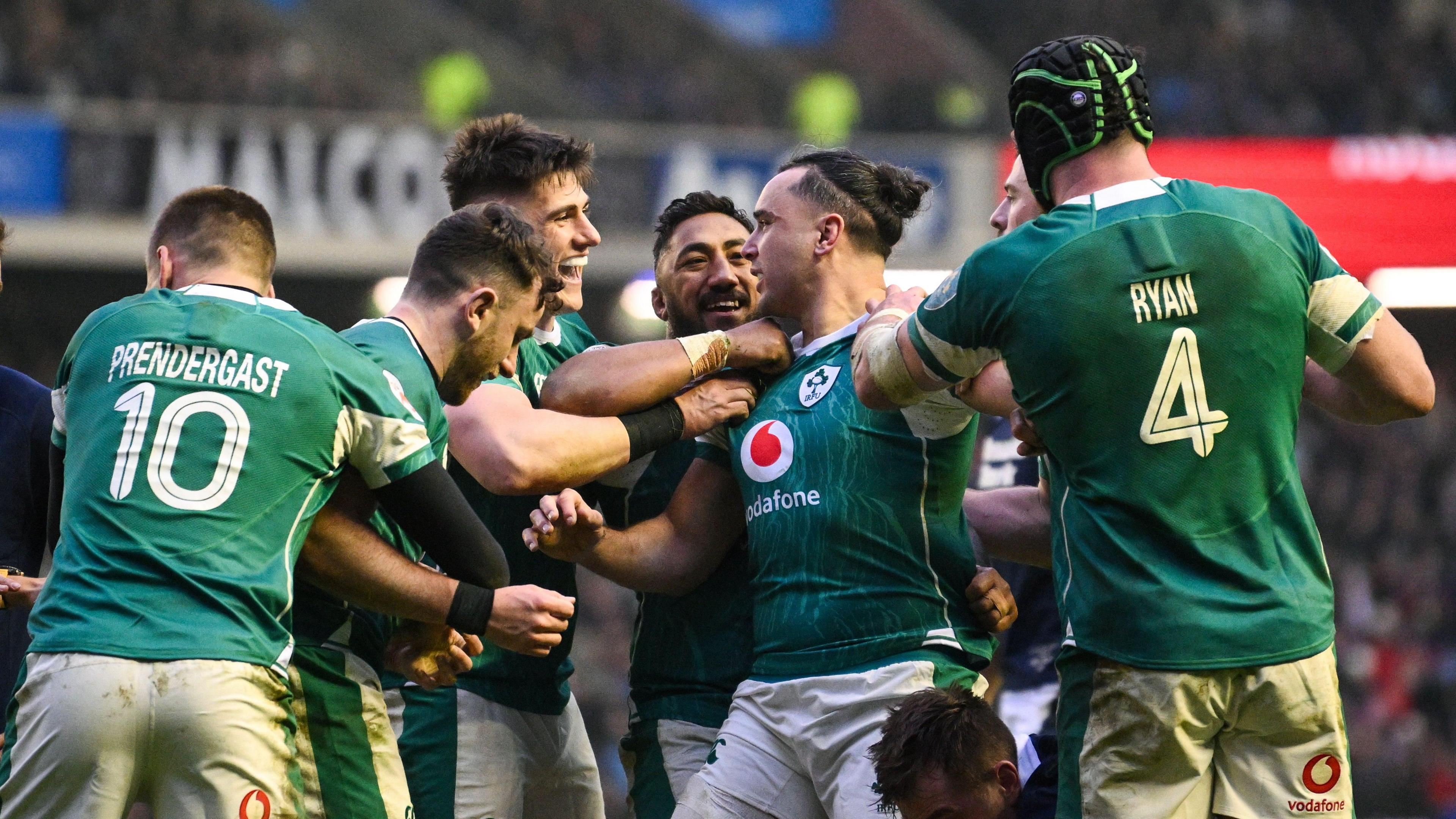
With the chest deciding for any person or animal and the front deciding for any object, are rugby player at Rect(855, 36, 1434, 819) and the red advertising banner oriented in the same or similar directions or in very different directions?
very different directions

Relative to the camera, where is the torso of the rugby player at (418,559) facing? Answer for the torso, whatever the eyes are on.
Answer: to the viewer's right

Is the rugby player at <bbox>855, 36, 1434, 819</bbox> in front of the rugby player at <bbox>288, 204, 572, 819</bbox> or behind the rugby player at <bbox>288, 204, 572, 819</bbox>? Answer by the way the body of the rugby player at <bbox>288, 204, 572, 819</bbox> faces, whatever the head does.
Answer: in front

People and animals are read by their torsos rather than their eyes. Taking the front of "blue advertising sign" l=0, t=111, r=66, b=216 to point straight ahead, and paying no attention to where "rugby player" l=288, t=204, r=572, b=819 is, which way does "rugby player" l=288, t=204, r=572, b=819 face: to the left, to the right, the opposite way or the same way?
to the left

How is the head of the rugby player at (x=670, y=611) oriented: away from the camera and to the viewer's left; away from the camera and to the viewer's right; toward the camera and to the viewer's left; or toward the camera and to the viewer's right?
toward the camera and to the viewer's right

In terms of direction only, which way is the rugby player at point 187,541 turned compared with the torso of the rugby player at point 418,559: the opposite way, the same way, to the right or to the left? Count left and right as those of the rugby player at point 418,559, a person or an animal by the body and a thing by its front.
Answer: to the left

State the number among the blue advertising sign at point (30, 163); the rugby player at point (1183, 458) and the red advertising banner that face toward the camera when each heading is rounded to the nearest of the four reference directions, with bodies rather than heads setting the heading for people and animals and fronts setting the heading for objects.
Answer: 2

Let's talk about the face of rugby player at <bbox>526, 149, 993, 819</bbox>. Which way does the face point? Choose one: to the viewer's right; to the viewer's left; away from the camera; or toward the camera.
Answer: to the viewer's left

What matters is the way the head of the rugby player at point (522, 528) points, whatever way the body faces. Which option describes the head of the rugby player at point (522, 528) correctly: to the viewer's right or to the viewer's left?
to the viewer's right

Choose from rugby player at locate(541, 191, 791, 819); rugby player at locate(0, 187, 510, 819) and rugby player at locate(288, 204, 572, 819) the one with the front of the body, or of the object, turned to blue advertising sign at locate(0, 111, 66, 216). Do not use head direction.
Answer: rugby player at locate(0, 187, 510, 819)

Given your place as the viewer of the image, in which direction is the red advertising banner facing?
facing the viewer

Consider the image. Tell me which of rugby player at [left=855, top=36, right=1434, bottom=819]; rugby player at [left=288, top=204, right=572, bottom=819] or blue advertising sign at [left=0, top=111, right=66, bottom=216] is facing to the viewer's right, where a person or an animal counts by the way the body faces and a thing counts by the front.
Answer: rugby player at [left=288, top=204, right=572, bottom=819]

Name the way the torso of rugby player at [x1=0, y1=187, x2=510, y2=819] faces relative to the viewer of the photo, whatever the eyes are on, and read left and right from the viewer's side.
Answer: facing away from the viewer

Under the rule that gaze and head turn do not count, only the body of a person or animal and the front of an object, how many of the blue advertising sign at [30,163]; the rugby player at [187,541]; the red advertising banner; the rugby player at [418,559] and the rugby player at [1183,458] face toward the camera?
2

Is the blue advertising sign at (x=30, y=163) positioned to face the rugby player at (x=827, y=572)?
yes

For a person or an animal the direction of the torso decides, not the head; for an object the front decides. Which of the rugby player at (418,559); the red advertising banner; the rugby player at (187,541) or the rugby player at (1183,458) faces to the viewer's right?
the rugby player at (418,559)

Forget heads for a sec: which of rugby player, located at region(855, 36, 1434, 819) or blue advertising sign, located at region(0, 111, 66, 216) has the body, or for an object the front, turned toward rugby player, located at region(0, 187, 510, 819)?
the blue advertising sign
